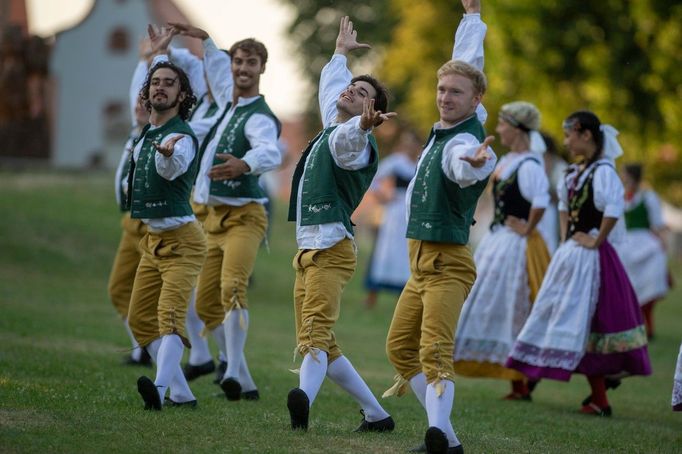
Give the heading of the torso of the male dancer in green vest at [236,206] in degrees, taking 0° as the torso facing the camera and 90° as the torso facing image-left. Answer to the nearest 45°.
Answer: approximately 45°

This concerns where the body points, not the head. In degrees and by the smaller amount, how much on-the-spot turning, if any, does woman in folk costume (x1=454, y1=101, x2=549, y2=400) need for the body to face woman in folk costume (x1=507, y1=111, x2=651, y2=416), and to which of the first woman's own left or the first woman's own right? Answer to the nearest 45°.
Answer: approximately 135° to the first woman's own left

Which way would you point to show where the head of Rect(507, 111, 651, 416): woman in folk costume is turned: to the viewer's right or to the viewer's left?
to the viewer's left

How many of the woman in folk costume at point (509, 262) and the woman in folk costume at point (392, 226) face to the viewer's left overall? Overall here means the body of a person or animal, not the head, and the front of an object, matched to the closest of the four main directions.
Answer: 1

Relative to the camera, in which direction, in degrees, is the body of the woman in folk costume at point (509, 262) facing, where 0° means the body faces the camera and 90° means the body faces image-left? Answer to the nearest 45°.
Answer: approximately 90°

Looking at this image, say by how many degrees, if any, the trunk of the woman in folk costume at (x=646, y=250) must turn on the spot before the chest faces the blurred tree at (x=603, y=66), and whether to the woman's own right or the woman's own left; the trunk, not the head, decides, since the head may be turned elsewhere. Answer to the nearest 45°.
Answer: approximately 135° to the woman's own right

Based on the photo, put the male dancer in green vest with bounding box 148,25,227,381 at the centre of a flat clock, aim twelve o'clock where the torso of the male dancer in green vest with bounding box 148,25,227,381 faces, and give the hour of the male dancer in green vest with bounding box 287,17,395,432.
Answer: the male dancer in green vest with bounding box 287,17,395,432 is roughly at 10 o'clock from the male dancer in green vest with bounding box 148,25,227,381.

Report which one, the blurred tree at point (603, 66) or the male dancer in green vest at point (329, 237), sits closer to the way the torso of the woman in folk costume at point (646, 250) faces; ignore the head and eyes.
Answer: the male dancer in green vest

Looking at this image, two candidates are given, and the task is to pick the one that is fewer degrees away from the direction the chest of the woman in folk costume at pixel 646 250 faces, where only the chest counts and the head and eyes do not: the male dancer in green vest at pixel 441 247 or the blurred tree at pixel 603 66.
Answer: the male dancer in green vest
